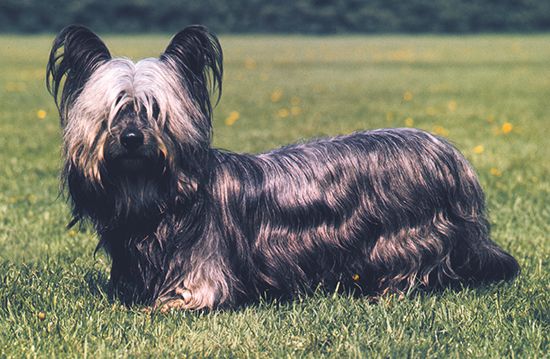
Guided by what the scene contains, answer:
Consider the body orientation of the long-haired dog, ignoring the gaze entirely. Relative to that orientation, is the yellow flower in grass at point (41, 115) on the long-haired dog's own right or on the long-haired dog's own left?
on the long-haired dog's own right

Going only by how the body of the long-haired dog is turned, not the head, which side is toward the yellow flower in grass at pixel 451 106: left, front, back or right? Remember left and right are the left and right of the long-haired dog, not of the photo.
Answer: right

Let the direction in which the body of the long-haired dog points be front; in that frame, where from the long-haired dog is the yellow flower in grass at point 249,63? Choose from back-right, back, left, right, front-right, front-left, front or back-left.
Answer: right

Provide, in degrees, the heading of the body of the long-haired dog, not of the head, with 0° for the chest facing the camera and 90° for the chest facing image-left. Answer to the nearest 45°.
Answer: approximately 90°

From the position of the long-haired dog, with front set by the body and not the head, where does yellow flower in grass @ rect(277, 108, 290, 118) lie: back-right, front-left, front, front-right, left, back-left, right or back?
right

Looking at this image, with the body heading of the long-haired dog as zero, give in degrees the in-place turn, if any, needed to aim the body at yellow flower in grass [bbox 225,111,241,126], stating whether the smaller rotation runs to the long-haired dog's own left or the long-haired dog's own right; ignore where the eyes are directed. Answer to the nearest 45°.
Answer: approximately 90° to the long-haired dog's own right

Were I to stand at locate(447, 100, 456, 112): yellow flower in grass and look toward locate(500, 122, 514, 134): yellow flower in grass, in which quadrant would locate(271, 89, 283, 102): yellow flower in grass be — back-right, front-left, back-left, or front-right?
back-right

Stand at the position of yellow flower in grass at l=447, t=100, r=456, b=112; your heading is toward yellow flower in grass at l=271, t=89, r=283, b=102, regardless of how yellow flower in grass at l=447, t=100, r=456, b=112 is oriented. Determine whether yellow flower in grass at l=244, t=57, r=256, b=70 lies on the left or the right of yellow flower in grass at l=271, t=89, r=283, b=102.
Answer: right

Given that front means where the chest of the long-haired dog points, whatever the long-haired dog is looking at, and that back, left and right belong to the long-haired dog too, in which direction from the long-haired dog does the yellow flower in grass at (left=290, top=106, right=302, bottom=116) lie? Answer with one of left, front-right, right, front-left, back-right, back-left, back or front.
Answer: right

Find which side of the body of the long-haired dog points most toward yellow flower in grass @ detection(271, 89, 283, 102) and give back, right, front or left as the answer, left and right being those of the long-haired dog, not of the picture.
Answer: right

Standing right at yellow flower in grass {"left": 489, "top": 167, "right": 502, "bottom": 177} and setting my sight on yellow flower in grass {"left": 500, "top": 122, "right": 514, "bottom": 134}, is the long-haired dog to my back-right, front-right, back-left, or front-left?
back-left
